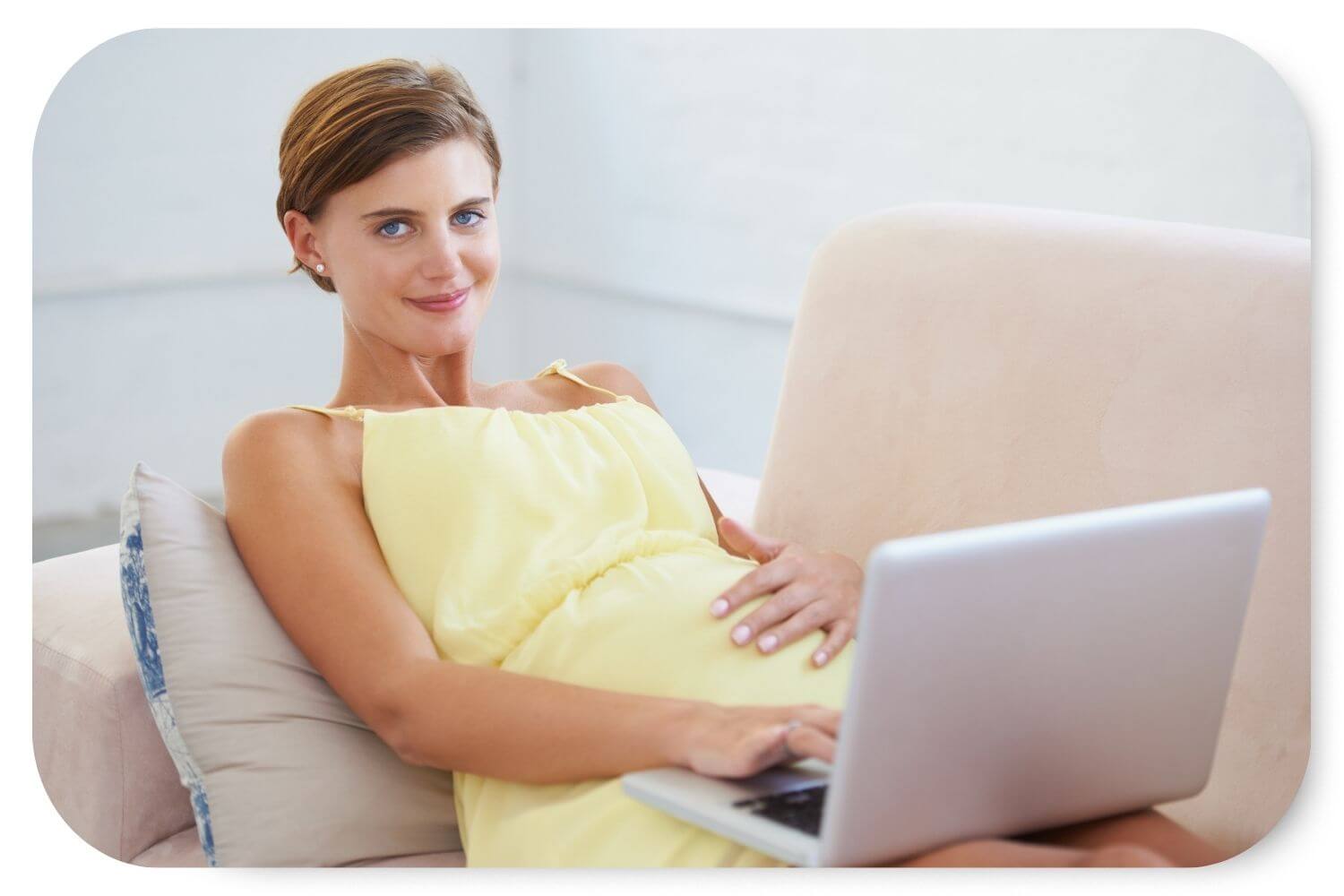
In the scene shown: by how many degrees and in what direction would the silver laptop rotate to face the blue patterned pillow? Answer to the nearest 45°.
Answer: approximately 45° to its left

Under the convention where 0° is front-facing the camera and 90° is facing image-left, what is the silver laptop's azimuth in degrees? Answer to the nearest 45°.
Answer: approximately 135°

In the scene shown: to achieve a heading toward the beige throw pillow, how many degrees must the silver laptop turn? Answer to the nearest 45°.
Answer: approximately 45° to its left
